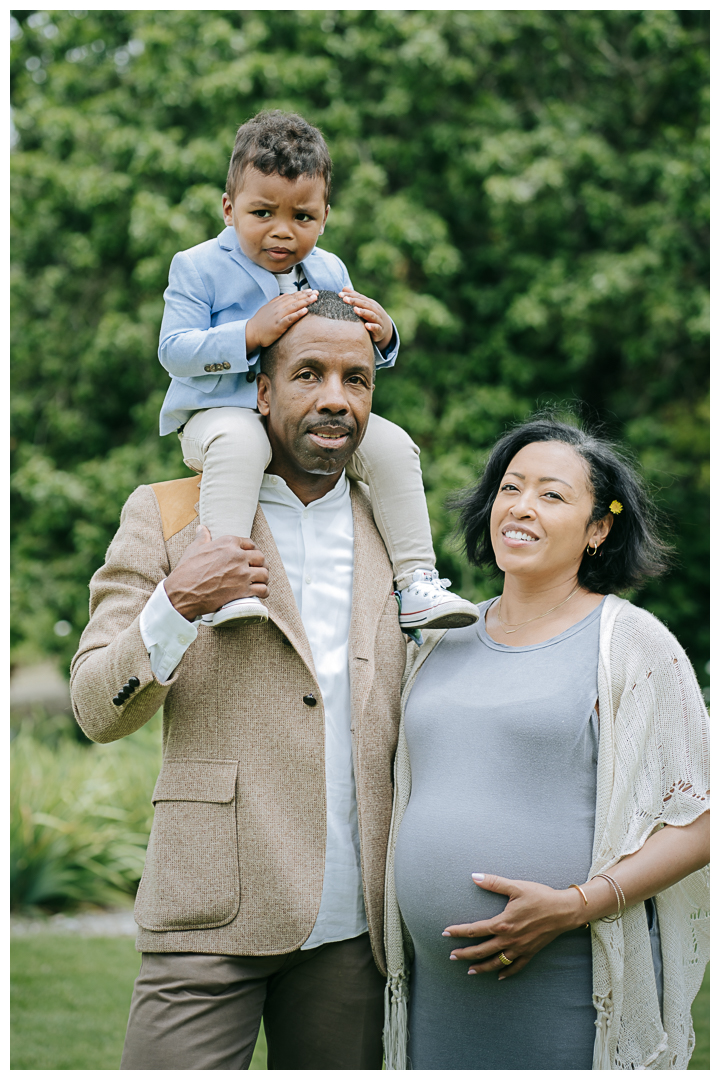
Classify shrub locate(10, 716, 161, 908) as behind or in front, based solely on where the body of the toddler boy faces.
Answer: behind

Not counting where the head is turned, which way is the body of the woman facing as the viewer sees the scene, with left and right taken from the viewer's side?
facing the viewer and to the left of the viewer

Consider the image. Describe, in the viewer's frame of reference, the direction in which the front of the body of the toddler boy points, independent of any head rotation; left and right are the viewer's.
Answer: facing the viewer and to the right of the viewer

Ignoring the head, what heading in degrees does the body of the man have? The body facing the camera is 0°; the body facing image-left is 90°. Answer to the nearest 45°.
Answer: approximately 315°

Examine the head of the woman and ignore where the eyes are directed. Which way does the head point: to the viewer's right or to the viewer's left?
to the viewer's left
